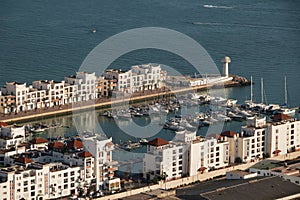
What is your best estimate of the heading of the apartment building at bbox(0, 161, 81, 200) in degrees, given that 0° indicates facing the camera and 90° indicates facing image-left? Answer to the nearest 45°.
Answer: approximately 315°
